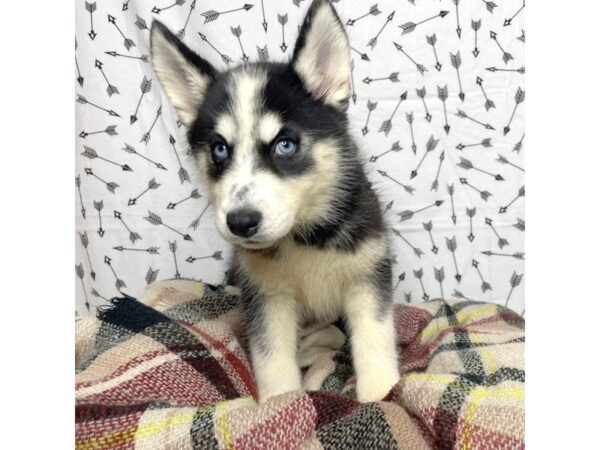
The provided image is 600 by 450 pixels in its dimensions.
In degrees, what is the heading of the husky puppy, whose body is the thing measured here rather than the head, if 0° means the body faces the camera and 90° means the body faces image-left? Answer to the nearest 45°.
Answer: approximately 0°
